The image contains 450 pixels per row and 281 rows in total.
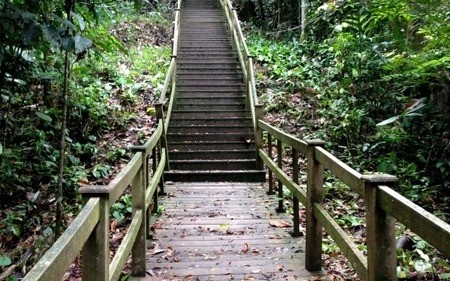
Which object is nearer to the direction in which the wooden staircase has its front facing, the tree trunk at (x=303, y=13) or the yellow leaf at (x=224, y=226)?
the yellow leaf

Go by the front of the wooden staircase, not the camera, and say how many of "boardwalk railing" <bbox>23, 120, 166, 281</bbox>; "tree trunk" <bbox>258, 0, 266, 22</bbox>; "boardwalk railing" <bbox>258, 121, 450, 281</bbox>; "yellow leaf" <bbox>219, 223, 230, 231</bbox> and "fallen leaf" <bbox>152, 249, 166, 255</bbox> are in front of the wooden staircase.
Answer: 4

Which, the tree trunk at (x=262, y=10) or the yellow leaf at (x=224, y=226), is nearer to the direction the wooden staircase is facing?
the yellow leaf

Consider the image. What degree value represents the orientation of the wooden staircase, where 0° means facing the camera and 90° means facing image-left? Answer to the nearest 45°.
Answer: approximately 0°

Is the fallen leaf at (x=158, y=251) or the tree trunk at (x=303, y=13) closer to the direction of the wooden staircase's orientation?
the fallen leaf

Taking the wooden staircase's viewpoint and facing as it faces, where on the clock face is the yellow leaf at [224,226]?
The yellow leaf is roughly at 12 o'clock from the wooden staircase.

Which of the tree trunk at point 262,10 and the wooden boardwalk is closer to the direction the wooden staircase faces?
the wooden boardwalk

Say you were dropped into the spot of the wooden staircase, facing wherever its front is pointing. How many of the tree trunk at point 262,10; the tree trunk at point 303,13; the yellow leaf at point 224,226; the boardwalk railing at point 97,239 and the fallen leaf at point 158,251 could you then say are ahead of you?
3

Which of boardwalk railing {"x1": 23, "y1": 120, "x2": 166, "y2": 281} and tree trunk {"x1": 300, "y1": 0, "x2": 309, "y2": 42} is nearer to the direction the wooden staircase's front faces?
the boardwalk railing

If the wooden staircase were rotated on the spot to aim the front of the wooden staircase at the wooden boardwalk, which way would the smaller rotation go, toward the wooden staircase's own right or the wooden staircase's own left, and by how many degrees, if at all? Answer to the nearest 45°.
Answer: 0° — it already faces it

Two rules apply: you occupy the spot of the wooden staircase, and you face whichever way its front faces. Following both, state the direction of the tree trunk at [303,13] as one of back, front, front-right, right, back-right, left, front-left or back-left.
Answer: back-left

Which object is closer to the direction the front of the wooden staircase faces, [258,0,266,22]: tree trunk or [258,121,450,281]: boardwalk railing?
the boardwalk railing

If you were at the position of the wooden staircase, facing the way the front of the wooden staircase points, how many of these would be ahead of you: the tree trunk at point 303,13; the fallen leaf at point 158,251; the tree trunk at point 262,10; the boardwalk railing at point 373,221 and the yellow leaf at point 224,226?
3
